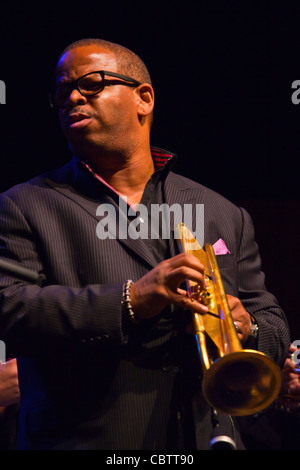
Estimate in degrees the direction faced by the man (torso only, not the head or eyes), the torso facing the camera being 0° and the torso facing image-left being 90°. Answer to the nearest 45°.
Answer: approximately 315°

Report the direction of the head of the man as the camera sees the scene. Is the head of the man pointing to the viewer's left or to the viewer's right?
to the viewer's left
